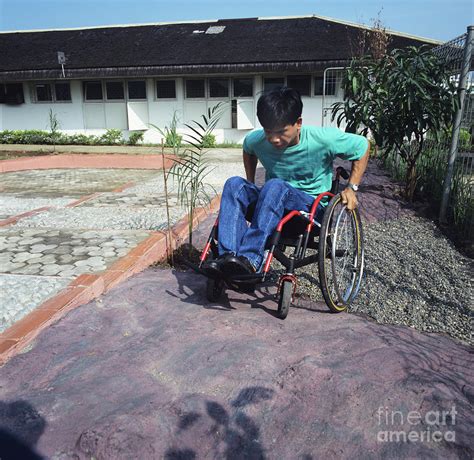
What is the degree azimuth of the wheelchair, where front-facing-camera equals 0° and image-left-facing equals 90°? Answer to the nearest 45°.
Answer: approximately 45°

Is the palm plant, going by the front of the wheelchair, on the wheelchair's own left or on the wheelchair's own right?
on the wheelchair's own right

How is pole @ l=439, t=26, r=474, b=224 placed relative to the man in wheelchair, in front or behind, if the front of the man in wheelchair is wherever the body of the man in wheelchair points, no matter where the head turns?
behind

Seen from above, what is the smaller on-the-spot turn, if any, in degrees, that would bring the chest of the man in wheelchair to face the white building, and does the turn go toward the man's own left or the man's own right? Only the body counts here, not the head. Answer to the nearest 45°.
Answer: approximately 135° to the man's own right

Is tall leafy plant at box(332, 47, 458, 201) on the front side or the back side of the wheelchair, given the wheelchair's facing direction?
on the back side

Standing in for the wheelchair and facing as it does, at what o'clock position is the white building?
The white building is roughly at 4 o'clock from the wheelchair.

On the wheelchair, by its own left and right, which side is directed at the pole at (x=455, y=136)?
back
